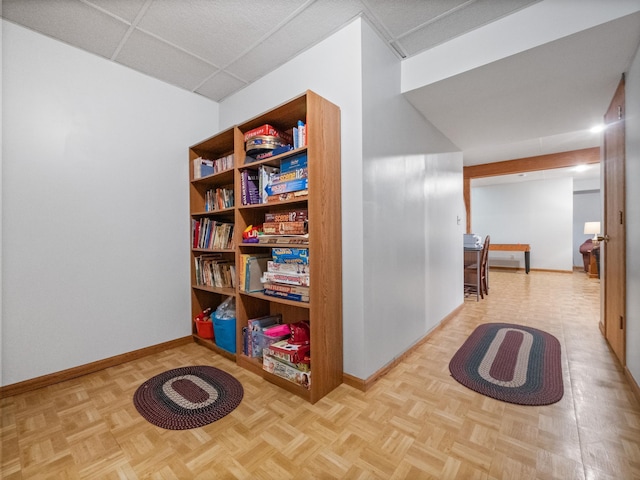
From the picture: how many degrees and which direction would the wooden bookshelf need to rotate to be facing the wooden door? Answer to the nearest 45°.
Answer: approximately 135° to its left

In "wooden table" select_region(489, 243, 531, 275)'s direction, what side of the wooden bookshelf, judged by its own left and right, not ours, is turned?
back

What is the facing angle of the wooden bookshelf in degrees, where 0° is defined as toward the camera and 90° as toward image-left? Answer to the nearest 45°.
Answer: approximately 45°

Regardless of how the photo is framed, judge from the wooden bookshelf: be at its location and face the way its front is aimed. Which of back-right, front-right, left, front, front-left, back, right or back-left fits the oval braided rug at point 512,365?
back-left
